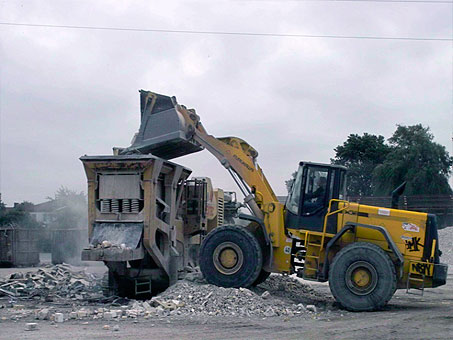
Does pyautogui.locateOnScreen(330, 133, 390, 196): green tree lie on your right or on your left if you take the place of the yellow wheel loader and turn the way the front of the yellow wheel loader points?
on your right

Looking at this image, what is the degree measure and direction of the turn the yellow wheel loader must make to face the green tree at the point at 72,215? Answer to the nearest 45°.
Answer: approximately 45° to its right

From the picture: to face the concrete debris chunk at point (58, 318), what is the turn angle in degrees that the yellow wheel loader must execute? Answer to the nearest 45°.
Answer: approximately 45° to its left

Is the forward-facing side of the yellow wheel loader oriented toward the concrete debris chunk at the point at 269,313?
no

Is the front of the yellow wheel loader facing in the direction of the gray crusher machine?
yes

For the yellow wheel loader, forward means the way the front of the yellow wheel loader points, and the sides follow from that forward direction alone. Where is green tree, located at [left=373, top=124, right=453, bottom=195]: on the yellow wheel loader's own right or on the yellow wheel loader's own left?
on the yellow wheel loader's own right

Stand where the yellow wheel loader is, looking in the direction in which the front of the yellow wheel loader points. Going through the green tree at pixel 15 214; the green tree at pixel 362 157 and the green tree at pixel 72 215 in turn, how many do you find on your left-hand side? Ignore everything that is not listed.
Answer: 0

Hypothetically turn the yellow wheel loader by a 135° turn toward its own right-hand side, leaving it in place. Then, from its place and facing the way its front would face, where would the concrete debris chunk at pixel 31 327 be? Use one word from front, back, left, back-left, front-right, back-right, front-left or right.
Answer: back

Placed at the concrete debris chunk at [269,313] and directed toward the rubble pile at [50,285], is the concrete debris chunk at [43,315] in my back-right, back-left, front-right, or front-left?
front-left

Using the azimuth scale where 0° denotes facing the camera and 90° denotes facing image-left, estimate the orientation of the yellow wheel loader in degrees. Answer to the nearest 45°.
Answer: approximately 90°

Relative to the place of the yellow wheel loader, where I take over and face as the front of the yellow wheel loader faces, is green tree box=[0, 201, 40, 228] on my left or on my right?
on my right
